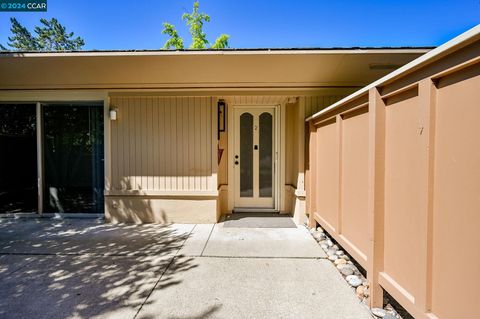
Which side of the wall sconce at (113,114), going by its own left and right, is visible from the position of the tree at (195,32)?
back

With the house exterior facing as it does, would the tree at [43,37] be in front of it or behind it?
behind

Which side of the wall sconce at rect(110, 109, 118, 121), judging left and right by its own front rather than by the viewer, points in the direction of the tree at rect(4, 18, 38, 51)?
back

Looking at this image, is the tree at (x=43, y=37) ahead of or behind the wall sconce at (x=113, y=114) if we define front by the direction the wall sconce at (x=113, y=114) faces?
behind

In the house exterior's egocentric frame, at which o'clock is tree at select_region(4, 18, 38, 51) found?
The tree is roughly at 5 o'clock from the house exterior.

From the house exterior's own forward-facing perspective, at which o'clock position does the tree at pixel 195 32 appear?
The tree is roughly at 6 o'clock from the house exterior.

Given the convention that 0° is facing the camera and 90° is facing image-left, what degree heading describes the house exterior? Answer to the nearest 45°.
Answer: approximately 0°
